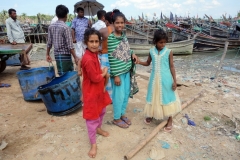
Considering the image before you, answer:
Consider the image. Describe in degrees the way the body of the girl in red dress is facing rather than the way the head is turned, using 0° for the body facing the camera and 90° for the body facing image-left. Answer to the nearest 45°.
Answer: approximately 315°

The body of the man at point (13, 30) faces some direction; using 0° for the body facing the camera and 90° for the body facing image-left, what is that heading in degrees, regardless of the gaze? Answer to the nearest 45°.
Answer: approximately 315°

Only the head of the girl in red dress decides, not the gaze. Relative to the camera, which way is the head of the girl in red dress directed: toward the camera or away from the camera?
toward the camera

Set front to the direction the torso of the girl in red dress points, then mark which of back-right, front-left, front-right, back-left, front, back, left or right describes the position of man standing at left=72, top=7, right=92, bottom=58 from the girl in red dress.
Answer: back-left
